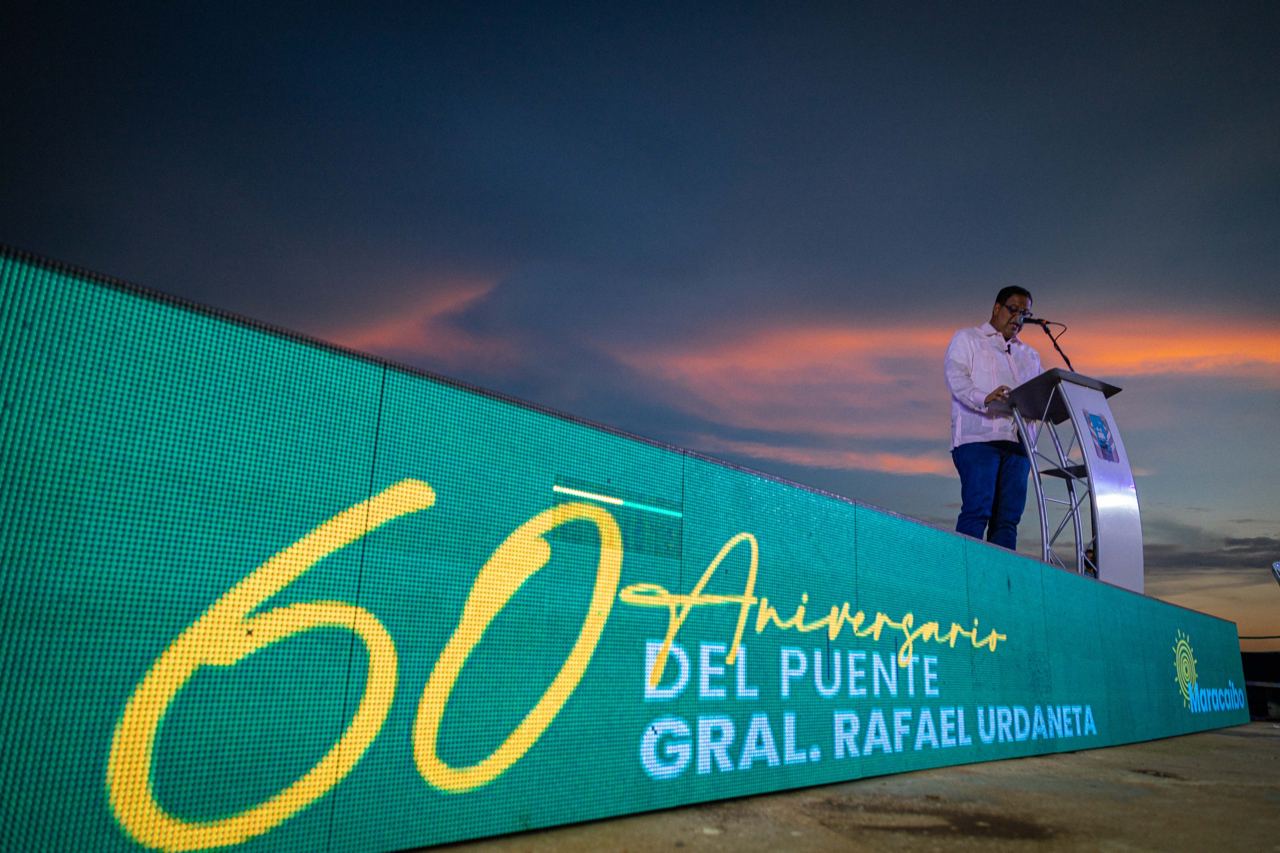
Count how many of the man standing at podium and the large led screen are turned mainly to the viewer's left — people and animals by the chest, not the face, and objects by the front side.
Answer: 0

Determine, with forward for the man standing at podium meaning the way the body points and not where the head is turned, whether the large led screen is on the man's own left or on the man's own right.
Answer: on the man's own right

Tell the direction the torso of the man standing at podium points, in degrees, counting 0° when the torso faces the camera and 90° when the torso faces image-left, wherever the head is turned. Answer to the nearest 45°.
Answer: approximately 315°

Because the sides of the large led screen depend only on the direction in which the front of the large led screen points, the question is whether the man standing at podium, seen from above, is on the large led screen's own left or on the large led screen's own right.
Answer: on the large led screen's own left

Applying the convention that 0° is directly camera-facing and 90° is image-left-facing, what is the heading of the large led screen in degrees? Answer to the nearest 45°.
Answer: approximately 315°
